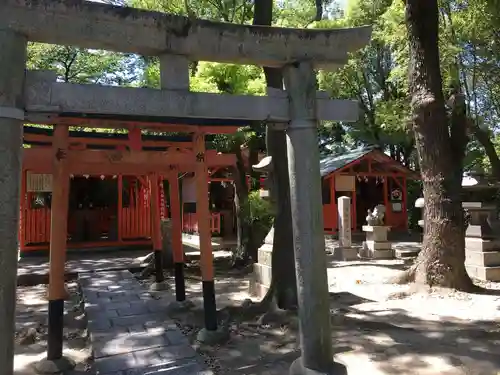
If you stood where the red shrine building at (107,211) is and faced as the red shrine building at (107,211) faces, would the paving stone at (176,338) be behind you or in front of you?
in front

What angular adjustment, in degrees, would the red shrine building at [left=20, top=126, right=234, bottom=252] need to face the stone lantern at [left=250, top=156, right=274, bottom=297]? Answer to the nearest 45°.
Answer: approximately 45° to its left

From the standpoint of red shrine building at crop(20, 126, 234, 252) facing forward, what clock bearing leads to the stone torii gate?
The stone torii gate is roughly at 12 o'clock from the red shrine building.

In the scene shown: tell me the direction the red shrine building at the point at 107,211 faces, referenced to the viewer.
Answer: facing the viewer

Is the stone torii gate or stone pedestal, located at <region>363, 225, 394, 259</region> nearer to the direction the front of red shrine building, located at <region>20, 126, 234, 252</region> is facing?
the stone torii gate

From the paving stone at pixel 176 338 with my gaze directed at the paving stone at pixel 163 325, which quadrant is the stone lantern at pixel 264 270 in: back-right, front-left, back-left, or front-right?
front-right

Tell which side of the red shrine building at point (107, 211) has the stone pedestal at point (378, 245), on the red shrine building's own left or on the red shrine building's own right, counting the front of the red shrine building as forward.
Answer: on the red shrine building's own left

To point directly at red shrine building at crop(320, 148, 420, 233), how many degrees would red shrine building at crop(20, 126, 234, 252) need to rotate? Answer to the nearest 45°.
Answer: approximately 90° to its left
